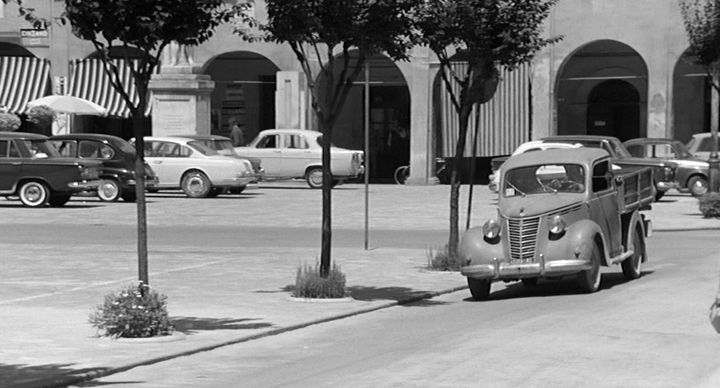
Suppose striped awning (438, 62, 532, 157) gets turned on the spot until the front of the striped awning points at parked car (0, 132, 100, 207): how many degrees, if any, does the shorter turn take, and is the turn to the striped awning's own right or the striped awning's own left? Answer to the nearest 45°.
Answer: approximately 45° to the striped awning's own right

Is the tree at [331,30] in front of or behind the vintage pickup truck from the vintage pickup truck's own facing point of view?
in front

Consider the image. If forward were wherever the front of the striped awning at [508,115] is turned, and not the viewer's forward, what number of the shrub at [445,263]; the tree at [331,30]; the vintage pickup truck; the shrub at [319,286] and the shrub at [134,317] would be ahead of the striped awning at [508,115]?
5
